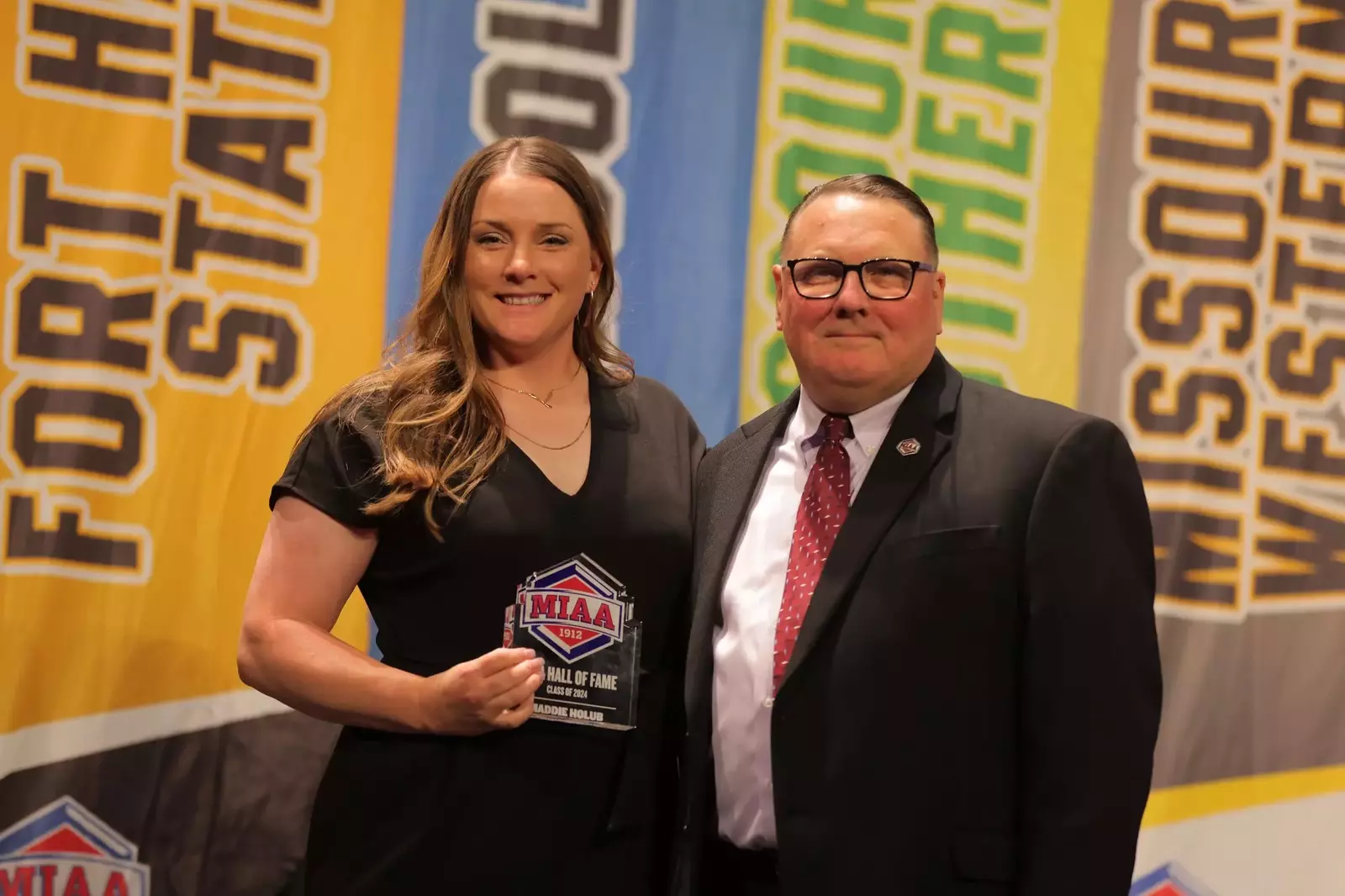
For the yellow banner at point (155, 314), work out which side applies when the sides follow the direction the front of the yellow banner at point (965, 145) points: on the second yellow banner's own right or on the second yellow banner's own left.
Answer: on the second yellow banner's own right

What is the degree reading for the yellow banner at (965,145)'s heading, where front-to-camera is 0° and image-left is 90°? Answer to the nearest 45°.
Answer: approximately 0°

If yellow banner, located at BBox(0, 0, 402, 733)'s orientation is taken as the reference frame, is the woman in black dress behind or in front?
in front

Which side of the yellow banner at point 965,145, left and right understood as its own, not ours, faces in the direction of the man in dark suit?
front

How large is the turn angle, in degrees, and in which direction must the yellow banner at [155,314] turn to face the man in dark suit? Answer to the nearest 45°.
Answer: approximately 45° to its left

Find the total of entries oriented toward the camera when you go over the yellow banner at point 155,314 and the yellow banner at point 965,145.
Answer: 2

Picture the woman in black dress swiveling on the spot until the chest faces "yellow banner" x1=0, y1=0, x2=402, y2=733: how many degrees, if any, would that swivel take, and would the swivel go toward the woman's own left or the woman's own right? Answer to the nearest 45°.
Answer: approximately 180°

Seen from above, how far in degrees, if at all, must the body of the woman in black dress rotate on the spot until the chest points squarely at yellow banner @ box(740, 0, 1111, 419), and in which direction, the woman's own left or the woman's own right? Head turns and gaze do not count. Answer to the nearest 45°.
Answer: approximately 90° to the woman's own left

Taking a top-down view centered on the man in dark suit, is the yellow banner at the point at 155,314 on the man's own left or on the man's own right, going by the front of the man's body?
on the man's own right

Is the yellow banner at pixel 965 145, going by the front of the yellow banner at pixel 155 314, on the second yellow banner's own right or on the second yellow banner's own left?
on the second yellow banner's own left

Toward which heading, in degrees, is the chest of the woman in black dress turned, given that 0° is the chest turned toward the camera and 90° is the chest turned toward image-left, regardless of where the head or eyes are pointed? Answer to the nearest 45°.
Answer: approximately 315°

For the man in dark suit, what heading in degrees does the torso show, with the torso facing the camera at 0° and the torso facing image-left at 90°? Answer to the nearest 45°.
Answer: approximately 45°

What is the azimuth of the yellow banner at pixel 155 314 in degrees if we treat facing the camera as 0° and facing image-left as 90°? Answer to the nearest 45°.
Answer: approximately 0°
